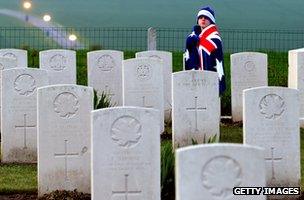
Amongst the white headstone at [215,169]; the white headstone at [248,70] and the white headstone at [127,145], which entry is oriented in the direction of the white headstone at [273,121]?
the white headstone at [248,70]

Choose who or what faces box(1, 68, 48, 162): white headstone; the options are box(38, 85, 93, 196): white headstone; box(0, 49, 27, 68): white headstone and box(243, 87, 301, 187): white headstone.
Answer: box(0, 49, 27, 68): white headstone

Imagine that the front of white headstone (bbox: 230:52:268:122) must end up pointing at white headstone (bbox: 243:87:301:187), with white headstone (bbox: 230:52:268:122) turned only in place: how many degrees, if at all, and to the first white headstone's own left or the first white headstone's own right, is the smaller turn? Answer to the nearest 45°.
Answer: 0° — it already faces it

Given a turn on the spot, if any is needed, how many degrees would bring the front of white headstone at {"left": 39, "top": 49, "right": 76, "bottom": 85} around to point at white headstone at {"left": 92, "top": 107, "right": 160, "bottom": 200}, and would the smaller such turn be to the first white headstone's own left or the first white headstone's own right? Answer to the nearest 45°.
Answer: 0° — it already faces it

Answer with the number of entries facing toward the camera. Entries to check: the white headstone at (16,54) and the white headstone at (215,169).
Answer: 2

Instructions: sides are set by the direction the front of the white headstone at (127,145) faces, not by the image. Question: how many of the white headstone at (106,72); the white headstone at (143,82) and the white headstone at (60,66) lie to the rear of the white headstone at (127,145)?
3

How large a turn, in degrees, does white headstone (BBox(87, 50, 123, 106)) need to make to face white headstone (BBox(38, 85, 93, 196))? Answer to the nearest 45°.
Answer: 0° — it already faces it

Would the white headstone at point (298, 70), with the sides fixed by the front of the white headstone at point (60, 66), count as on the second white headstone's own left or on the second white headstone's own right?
on the second white headstone's own left
